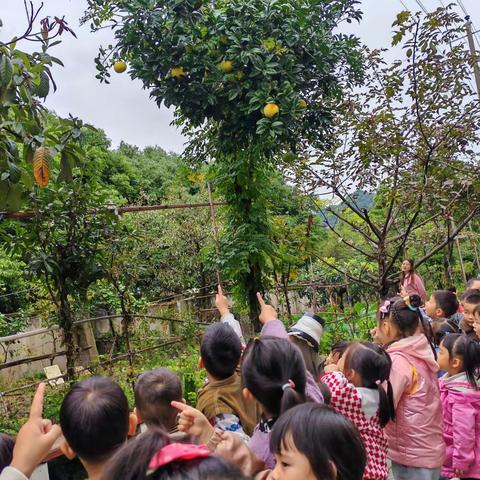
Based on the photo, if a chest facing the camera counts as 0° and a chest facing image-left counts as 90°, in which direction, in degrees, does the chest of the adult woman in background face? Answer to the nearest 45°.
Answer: approximately 45°
